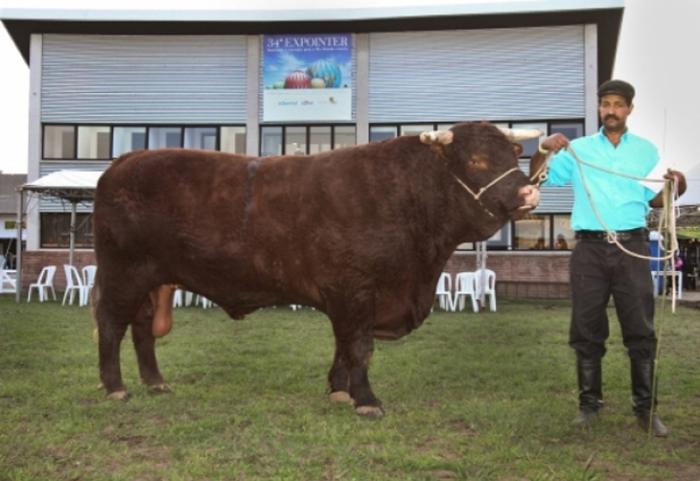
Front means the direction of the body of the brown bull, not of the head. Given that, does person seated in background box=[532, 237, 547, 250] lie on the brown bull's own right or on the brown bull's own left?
on the brown bull's own left

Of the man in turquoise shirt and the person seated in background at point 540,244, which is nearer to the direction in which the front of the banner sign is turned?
the man in turquoise shirt

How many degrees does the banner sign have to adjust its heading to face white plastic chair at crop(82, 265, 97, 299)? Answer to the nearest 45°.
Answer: approximately 45° to its right

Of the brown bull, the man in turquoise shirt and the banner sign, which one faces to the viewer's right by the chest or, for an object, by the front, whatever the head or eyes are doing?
the brown bull

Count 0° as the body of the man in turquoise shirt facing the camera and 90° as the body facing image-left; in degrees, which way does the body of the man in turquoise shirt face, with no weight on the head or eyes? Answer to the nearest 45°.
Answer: approximately 0°

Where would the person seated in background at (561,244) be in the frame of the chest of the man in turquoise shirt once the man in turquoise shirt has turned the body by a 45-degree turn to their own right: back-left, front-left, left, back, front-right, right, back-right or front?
back-right

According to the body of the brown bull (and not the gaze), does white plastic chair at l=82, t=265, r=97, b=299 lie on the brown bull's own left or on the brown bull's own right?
on the brown bull's own left

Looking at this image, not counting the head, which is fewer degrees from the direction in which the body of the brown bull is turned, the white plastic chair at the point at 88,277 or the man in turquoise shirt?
the man in turquoise shirt

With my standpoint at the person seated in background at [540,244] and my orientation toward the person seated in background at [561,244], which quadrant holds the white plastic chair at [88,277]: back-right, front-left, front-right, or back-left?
back-right

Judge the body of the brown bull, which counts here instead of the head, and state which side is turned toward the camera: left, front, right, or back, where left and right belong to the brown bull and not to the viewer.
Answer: right
